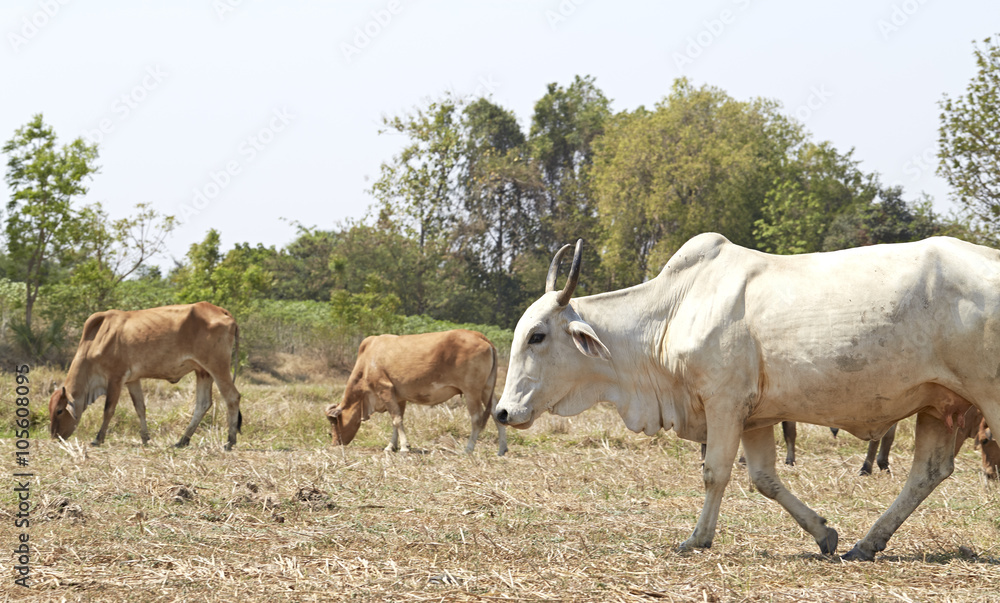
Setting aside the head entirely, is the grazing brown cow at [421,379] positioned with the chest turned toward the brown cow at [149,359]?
yes

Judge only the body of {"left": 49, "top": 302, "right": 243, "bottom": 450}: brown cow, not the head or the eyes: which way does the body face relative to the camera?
to the viewer's left

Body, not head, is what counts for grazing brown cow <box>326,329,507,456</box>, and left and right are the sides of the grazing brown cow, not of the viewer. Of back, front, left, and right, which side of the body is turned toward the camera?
left

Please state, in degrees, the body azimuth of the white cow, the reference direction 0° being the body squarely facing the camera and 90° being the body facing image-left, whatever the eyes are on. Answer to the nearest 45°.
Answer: approximately 90°

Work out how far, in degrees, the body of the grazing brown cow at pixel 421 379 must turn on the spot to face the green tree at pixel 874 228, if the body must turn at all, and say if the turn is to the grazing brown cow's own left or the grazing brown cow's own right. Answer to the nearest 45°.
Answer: approximately 135° to the grazing brown cow's own right

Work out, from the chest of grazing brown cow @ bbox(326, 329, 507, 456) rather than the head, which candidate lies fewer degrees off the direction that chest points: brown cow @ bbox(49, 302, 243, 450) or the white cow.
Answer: the brown cow

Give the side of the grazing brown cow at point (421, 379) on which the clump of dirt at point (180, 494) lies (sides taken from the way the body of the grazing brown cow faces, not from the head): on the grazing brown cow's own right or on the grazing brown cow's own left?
on the grazing brown cow's own left
